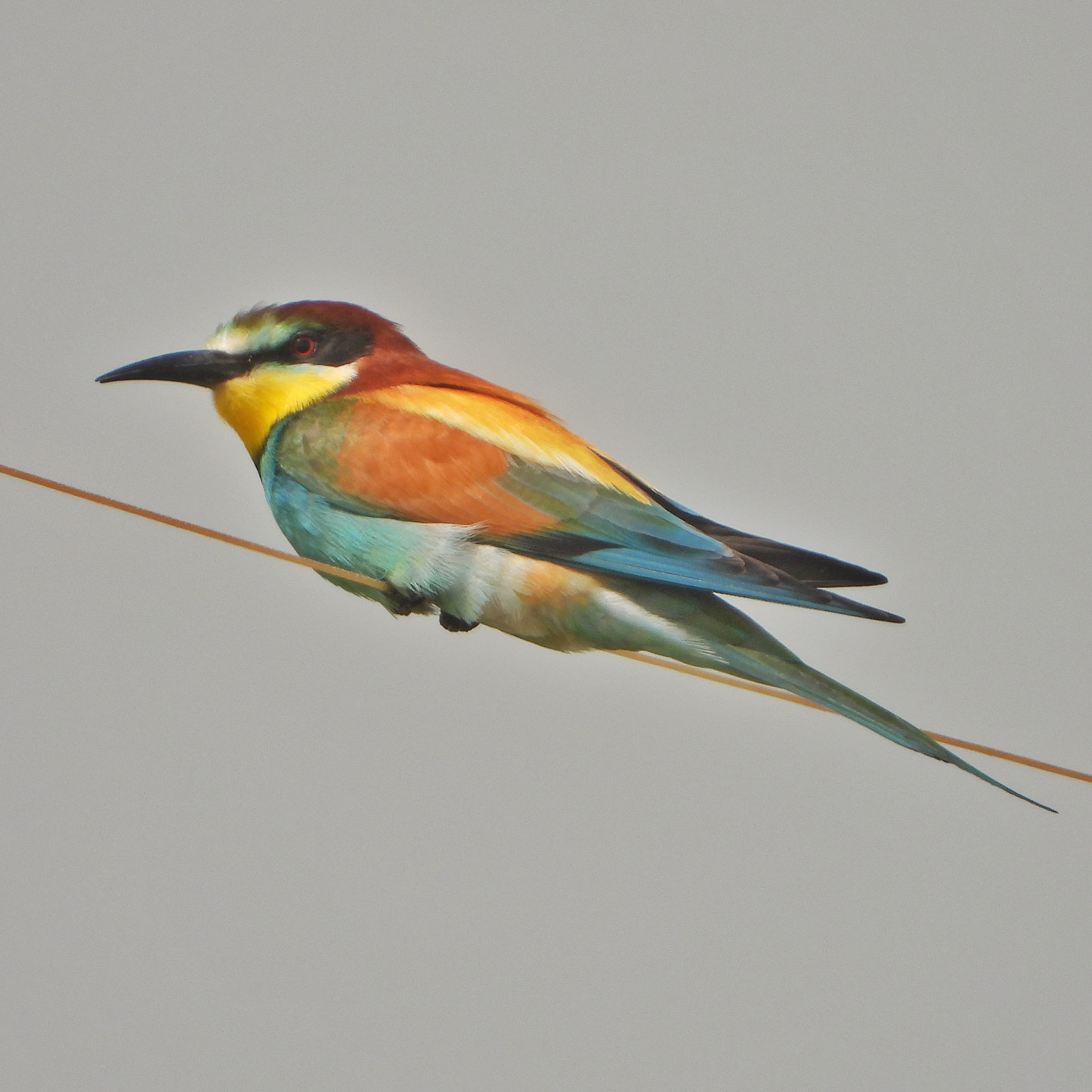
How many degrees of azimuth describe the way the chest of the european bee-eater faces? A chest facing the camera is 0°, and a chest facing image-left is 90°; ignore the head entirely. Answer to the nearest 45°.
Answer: approximately 90°
